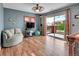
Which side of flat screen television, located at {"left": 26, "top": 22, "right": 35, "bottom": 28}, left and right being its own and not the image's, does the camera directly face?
front

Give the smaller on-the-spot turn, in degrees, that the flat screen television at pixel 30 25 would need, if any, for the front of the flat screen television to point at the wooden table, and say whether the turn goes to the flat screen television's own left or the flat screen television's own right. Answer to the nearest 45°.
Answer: approximately 45° to the flat screen television's own left
